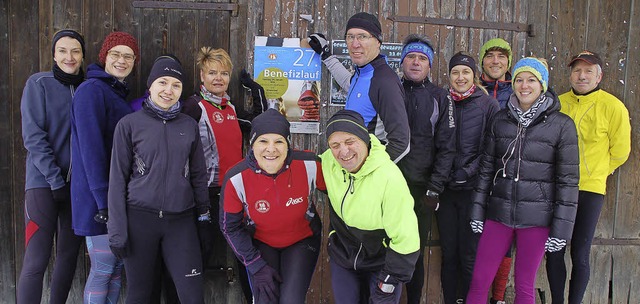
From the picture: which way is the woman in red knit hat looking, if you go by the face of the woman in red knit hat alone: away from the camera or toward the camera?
toward the camera

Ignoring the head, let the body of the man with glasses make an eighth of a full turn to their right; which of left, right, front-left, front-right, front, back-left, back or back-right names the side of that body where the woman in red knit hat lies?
front
